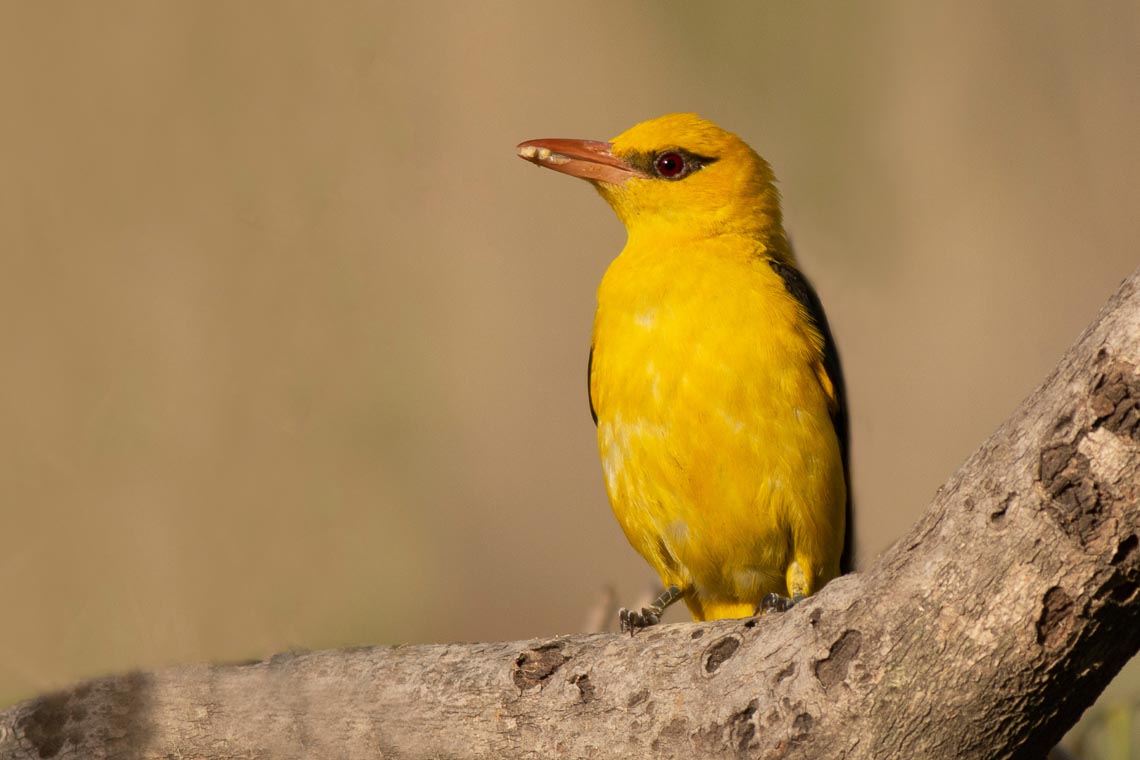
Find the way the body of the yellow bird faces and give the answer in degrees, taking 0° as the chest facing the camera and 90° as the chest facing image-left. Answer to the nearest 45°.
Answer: approximately 45°
